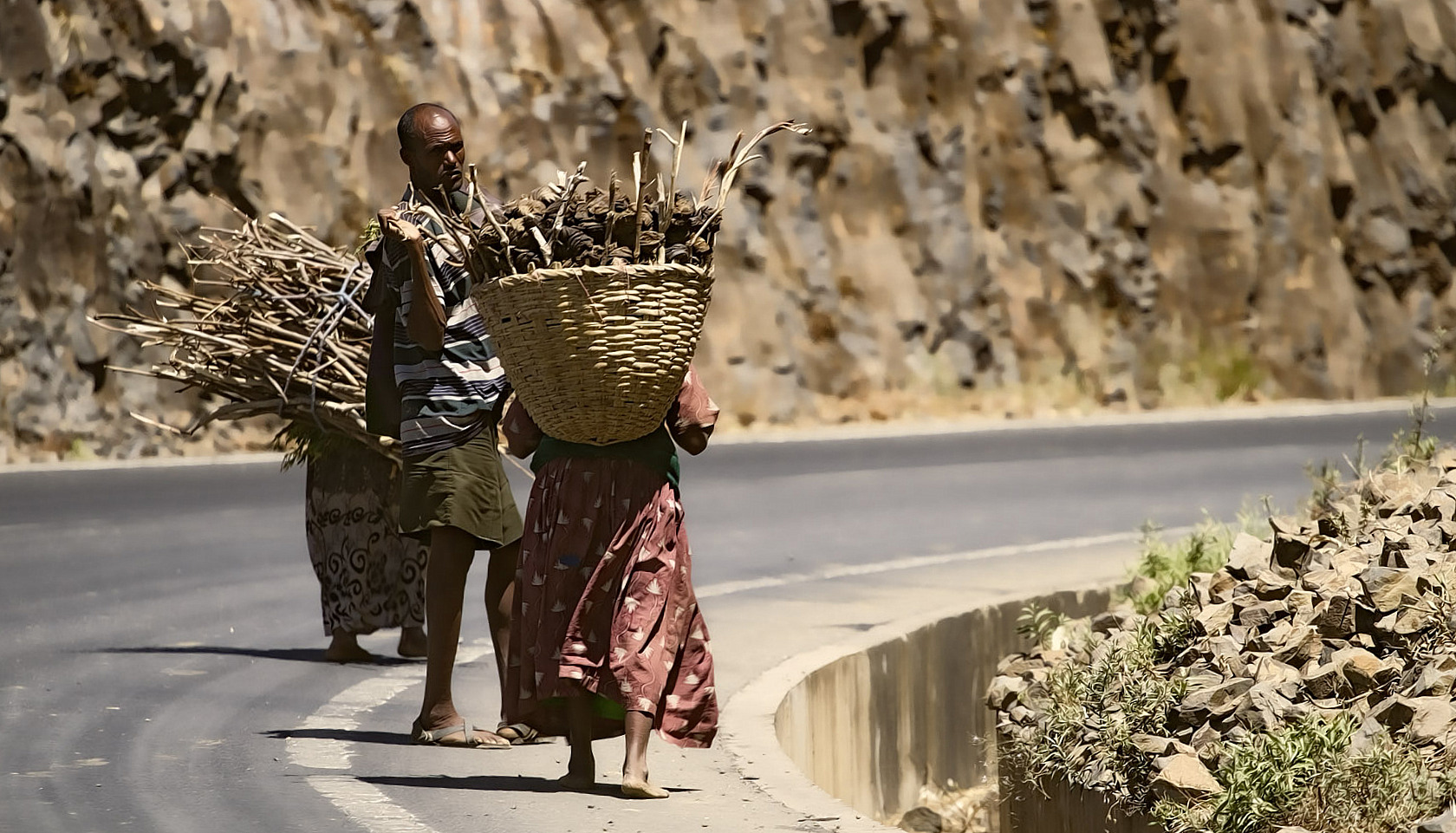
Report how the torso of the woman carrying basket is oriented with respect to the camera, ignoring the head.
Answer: away from the camera

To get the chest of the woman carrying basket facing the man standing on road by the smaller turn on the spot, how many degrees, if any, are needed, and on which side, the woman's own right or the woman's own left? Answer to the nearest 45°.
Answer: approximately 45° to the woman's own left

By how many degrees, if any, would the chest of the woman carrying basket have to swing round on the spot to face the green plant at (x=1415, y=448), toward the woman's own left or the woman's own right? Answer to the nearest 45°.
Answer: approximately 45° to the woman's own right

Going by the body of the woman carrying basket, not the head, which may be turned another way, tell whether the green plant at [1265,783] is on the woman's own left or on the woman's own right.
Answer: on the woman's own right

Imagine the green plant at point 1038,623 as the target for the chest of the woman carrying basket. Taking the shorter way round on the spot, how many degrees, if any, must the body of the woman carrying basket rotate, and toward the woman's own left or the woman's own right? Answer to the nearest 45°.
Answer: approximately 45° to the woman's own right

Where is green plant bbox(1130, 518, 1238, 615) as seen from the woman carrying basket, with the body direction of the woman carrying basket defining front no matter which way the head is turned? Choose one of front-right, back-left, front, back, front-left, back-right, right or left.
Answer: front-right
